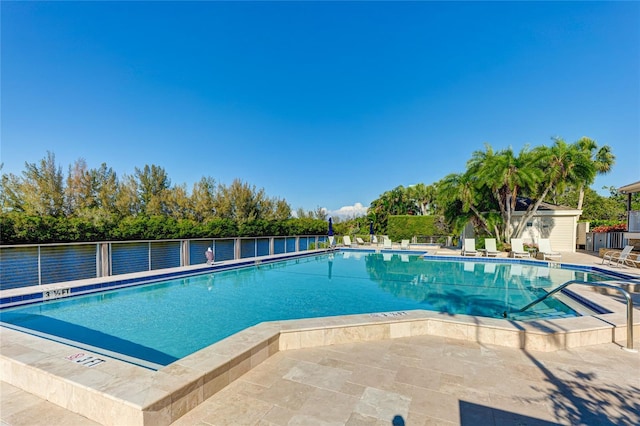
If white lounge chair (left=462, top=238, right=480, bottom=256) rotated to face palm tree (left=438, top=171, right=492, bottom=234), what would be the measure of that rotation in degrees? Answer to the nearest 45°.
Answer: approximately 135° to its left

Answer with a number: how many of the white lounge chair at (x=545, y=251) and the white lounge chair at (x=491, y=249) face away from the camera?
0

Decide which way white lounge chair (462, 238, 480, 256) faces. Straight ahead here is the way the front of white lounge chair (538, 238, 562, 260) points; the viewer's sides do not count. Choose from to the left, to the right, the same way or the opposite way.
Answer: the same way

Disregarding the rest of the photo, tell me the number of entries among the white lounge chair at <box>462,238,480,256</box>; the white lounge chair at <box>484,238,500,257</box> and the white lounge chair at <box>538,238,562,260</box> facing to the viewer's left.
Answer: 0

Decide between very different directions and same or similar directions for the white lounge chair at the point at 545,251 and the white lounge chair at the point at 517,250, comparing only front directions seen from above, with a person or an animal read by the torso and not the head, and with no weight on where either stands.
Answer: same or similar directions

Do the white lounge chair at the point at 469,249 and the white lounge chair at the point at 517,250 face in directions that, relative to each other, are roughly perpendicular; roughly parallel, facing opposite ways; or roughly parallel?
roughly parallel

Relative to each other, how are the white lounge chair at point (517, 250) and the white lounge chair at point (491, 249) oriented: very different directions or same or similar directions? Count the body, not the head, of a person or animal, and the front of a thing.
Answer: same or similar directions

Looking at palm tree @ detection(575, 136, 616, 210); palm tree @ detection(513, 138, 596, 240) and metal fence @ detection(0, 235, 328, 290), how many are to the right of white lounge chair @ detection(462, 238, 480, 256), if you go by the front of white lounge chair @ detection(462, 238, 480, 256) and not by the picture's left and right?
1

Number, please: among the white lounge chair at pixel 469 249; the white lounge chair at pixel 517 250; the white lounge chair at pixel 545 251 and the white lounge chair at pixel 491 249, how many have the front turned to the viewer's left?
0

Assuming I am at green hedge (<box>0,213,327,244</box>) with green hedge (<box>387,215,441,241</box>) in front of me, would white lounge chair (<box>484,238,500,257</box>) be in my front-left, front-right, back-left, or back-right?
front-right

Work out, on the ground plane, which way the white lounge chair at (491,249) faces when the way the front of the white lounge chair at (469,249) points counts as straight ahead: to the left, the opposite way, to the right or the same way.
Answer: the same way

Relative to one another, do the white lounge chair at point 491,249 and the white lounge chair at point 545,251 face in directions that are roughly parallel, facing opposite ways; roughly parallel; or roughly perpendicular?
roughly parallel

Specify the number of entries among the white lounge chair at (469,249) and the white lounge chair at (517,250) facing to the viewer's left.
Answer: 0

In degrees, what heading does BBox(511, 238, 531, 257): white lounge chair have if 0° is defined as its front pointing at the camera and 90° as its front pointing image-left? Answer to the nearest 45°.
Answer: approximately 315°

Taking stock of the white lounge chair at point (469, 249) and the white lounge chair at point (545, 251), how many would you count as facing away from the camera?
0
